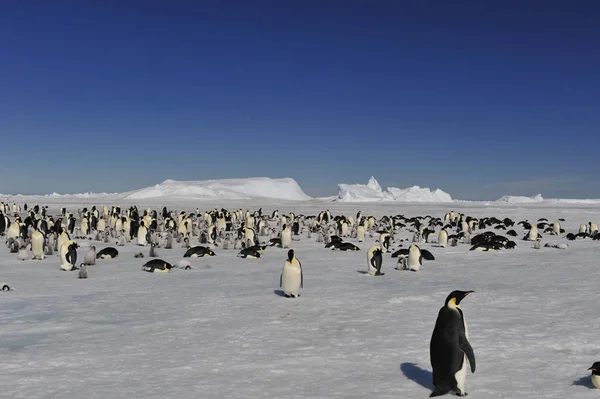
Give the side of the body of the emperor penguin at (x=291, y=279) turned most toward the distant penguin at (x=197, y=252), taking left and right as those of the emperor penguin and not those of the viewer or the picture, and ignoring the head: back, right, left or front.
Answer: back

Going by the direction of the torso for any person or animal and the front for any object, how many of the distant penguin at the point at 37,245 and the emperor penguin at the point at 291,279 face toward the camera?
2

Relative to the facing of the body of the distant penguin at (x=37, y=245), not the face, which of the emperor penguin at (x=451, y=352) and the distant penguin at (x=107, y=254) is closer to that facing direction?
the emperor penguin

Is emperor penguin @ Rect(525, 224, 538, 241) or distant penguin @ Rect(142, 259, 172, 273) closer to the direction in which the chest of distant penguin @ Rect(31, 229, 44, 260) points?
the distant penguin

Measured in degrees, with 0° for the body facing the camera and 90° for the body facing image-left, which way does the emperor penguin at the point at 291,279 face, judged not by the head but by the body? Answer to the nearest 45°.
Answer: approximately 0°

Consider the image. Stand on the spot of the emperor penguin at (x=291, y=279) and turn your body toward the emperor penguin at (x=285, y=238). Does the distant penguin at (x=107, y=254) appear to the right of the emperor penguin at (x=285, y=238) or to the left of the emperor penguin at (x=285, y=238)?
left

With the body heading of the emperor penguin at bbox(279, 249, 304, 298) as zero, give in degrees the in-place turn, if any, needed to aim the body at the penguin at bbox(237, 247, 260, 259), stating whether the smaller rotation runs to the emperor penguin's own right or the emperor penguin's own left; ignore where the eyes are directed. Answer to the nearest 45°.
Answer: approximately 180°

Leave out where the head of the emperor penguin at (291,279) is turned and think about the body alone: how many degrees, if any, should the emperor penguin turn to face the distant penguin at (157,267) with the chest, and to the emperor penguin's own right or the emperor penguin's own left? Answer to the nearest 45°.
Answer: approximately 135° to the emperor penguin's own right

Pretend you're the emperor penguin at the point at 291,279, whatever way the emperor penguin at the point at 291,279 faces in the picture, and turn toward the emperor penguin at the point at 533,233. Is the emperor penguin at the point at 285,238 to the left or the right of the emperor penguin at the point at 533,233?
left

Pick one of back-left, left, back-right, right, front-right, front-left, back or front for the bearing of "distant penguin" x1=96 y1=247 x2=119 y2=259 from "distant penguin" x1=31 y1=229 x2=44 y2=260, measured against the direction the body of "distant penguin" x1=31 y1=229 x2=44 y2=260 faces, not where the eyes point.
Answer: left

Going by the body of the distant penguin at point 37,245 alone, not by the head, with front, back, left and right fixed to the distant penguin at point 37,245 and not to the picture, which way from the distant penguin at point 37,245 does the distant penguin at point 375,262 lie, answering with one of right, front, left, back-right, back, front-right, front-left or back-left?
front-left

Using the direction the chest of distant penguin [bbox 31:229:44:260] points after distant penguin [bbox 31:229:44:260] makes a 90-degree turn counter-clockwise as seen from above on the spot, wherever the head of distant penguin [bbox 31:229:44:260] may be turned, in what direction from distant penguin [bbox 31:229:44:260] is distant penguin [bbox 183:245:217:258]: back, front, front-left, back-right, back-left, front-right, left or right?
front
